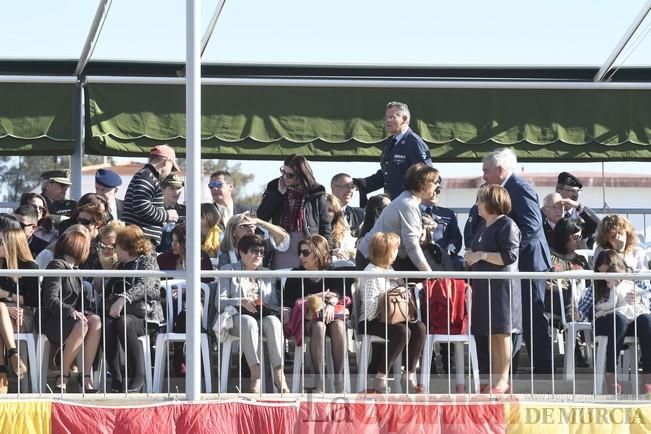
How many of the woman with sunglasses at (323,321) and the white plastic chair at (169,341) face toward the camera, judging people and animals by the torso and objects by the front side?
2

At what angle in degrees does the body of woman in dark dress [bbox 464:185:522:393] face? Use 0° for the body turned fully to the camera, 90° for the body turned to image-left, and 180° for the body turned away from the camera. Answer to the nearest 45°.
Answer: approximately 45°

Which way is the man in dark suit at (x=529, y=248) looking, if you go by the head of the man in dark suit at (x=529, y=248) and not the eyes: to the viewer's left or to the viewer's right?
to the viewer's left

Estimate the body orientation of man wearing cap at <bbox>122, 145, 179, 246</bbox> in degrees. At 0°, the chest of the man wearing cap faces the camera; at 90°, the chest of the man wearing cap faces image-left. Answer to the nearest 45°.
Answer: approximately 270°

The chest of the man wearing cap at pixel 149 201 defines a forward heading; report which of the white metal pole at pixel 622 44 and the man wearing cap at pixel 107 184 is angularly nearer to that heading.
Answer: the white metal pole

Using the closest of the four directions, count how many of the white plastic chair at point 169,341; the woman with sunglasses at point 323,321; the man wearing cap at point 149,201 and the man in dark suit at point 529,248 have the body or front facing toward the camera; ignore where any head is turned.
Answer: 2

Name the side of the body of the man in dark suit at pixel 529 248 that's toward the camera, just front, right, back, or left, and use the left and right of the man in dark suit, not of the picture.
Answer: left

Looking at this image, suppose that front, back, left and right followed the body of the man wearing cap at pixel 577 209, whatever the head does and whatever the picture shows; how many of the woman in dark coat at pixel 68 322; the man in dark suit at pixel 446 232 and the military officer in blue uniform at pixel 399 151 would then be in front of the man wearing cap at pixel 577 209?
3
